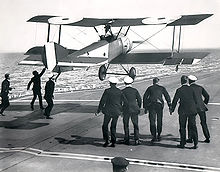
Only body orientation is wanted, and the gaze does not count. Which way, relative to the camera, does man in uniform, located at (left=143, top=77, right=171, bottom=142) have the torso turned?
away from the camera

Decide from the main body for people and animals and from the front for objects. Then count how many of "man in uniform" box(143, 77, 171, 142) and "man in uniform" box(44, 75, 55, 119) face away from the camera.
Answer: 1

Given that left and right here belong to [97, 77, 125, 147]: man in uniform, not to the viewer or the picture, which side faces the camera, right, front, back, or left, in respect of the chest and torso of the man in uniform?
back

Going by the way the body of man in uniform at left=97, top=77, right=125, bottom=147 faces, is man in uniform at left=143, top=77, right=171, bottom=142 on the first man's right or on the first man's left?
on the first man's right

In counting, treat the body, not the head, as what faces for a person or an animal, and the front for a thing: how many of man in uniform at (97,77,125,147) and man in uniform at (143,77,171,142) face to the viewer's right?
0

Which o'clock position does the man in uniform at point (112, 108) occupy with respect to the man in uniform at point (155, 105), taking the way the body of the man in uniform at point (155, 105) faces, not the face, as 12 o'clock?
the man in uniform at point (112, 108) is roughly at 8 o'clock from the man in uniform at point (155, 105).

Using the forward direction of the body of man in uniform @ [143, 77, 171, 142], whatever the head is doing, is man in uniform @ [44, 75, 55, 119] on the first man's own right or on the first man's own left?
on the first man's own left

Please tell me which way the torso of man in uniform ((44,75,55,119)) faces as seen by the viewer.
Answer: to the viewer's right

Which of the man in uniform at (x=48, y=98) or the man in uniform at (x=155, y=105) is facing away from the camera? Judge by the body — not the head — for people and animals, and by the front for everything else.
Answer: the man in uniform at (x=155, y=105)
